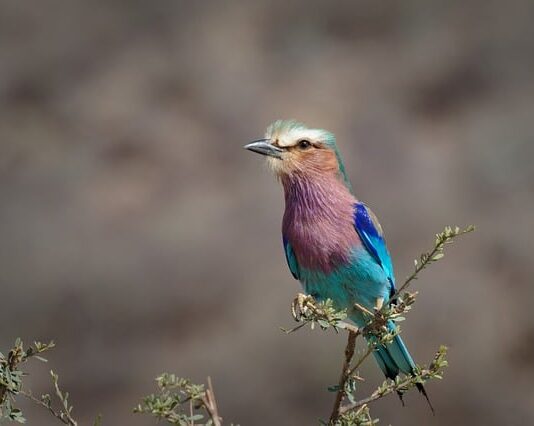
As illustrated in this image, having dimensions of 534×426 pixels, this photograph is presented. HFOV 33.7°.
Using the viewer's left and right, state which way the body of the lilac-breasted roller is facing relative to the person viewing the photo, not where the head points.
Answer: facing the viewer and to the left of the viewer

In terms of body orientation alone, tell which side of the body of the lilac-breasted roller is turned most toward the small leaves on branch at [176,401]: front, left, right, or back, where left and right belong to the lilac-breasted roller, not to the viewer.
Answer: front
